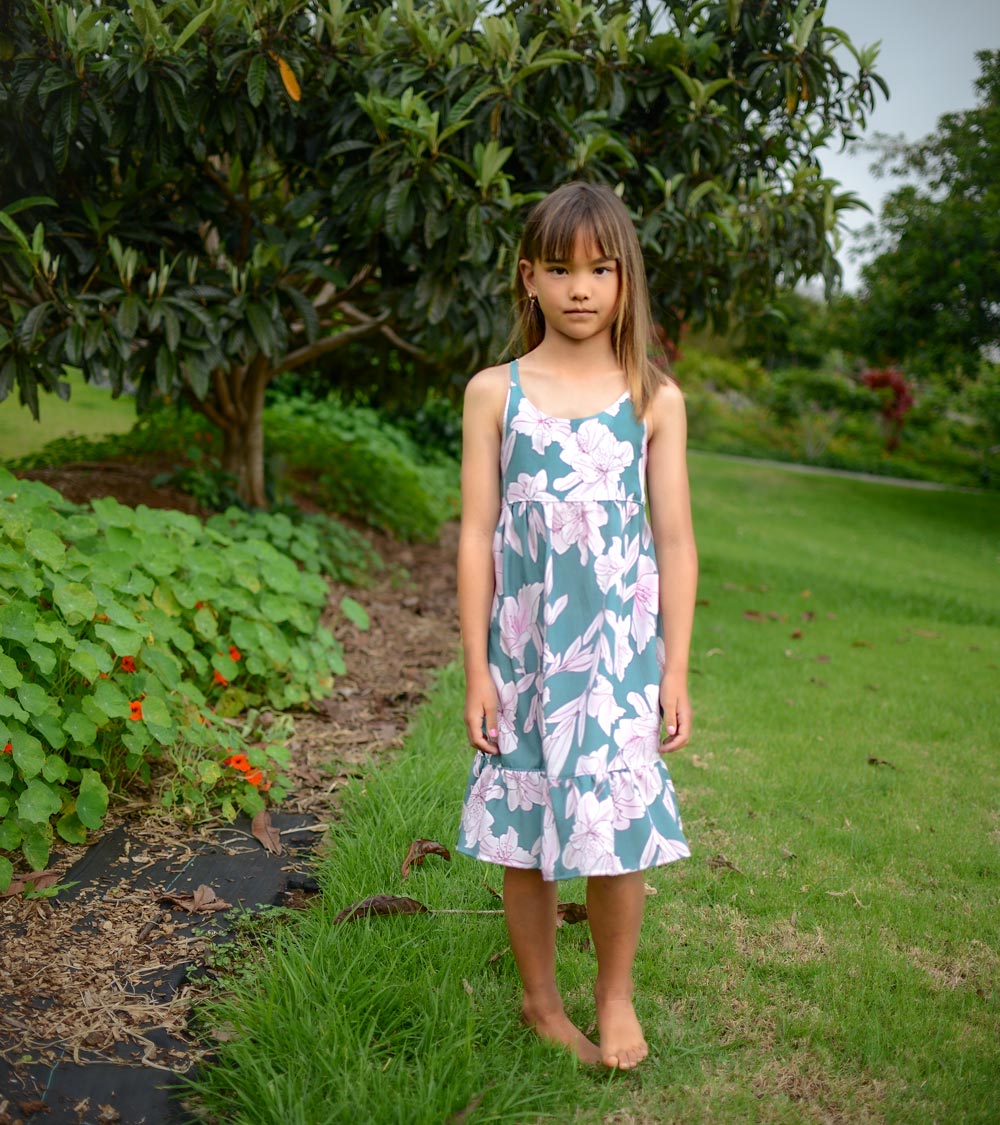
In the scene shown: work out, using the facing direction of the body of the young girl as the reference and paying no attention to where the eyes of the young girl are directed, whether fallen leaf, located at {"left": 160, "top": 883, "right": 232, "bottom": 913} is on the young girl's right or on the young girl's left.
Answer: on the young girl's right

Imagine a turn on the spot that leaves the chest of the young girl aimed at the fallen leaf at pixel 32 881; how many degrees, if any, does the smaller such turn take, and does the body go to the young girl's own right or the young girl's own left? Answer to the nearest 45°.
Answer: approximately 90° to the young girl's own right

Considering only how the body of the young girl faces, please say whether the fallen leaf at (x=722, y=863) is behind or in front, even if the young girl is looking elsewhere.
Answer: behind

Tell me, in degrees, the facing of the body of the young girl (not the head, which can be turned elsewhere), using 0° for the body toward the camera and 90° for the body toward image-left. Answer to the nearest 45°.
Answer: approximately 0°

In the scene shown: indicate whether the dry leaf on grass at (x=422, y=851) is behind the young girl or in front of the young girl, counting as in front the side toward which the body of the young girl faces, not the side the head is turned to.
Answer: behind
